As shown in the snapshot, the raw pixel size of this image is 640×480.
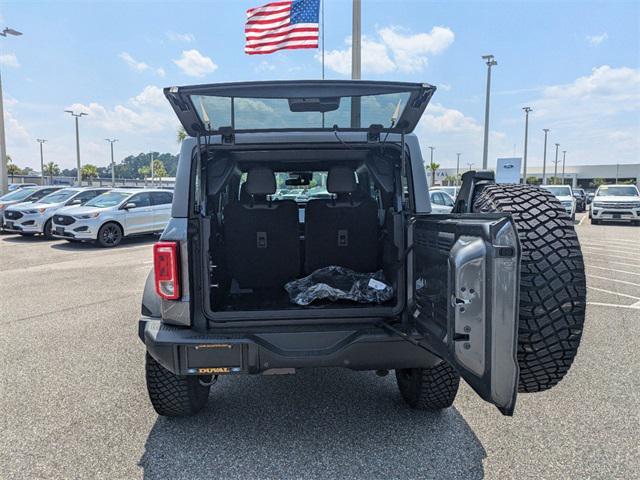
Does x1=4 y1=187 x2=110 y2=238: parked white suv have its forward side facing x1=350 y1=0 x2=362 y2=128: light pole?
no

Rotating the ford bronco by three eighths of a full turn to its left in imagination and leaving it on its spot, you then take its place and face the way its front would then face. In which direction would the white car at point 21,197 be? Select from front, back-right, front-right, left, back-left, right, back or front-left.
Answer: right

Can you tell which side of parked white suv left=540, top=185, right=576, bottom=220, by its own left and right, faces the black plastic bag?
front

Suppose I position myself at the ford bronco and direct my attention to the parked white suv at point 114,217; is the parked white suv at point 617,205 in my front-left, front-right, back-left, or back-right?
front-right

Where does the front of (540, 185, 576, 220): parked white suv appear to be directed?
toward the camera

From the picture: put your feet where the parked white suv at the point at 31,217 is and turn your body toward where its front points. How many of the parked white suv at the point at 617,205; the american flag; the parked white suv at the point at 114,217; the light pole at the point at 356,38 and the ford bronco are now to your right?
0

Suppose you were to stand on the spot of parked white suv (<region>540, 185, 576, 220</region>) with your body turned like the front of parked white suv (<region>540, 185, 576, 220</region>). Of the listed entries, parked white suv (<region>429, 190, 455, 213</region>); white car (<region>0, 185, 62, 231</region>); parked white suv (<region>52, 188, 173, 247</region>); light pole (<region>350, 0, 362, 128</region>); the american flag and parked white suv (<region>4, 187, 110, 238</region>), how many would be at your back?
0

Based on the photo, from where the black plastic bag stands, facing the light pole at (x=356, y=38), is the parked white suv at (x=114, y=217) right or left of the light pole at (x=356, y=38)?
left

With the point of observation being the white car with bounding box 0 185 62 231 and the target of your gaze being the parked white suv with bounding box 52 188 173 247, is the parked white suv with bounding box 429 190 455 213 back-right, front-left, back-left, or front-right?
front-left

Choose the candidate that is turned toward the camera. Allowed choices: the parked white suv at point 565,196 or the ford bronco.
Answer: the parked white suv

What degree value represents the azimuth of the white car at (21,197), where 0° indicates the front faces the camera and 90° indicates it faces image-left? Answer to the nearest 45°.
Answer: approximately 45°

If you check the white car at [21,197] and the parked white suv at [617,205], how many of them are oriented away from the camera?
0

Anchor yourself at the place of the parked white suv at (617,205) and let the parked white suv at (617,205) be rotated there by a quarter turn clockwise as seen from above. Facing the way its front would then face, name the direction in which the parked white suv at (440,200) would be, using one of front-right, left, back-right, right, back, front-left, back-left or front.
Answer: front-left

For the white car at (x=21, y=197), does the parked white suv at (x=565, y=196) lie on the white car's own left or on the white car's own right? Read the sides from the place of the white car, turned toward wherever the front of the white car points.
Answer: on the white car's own left

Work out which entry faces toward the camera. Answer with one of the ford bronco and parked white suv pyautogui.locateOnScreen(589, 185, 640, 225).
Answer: the parked white suv

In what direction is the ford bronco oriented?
away from the camera
